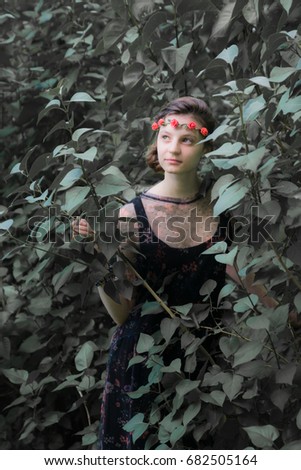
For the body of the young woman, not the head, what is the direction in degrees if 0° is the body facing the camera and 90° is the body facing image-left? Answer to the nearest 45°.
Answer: approximately 0°

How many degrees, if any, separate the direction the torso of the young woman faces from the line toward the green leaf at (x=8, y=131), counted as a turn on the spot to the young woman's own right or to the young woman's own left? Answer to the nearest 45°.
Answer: approximately 135° to the young woman's own right
